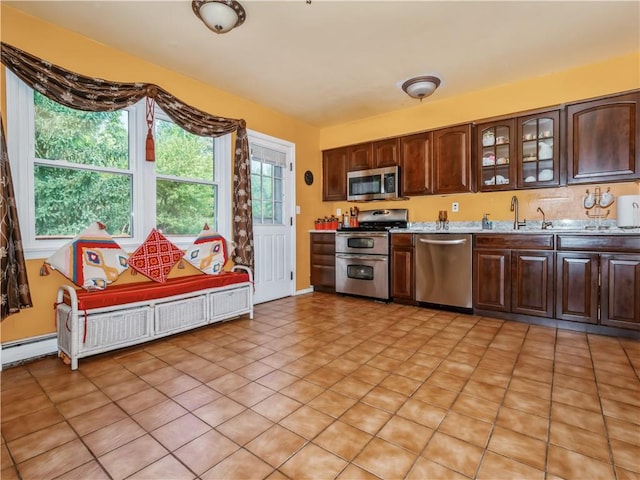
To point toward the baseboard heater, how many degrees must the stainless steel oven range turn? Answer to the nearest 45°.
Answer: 0° — it already faces it

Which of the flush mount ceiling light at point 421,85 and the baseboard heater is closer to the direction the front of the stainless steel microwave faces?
the baseboard heater

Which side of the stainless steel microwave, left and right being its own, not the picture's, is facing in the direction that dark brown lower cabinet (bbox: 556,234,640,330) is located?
left

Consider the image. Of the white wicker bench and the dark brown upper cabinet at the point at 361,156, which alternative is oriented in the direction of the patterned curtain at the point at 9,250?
the dark brown upper cabinet

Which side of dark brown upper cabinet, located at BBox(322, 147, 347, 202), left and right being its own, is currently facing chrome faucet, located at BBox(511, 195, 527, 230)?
left

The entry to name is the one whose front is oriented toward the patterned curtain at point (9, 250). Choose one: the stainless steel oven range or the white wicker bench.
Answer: the stainless steel oven range

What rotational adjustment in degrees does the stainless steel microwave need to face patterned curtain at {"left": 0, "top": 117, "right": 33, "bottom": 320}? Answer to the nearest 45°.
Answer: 0° — it already faces it

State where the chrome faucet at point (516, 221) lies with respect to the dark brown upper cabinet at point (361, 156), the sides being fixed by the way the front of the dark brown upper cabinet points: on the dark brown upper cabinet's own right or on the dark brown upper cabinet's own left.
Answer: on the dark brown upper cabinet's own left

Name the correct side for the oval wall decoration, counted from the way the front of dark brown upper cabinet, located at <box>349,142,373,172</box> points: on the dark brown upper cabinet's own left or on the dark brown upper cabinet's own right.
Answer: on the dark brown upper cabinet's own right

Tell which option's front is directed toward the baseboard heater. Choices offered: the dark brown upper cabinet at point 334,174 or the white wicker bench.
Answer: the dark brown upper cabinet
